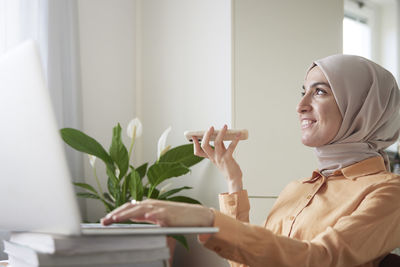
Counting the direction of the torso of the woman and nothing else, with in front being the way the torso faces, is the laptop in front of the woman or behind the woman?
in front

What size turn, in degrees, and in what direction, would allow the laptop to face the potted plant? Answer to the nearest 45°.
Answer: approximately 45° to its left

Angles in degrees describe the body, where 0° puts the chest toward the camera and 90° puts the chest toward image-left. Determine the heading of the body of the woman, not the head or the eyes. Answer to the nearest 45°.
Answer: approximately 45°

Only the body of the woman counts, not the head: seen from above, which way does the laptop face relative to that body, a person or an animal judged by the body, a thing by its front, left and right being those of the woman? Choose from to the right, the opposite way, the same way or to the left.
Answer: the opposite way

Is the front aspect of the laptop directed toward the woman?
yes

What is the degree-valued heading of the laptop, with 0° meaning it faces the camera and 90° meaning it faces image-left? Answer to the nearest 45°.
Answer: approximately 225°

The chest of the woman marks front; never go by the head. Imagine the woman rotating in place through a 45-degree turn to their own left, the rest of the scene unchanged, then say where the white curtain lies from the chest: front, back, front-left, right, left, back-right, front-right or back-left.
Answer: back-right

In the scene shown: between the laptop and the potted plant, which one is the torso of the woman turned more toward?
the laptop

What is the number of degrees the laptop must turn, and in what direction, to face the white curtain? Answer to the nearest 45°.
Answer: approximately 45° to its left
